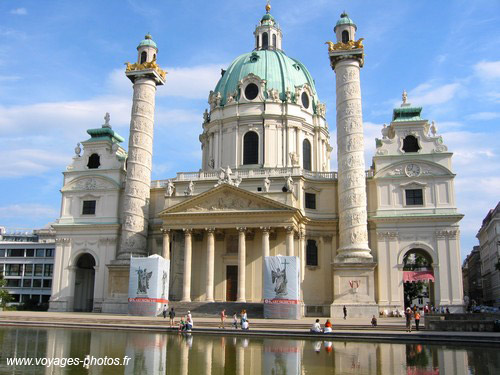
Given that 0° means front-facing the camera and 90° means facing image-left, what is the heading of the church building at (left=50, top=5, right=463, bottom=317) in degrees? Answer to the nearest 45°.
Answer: approximately 0°

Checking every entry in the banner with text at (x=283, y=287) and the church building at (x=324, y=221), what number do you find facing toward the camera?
2

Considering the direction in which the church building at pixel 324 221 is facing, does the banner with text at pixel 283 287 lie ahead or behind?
ahead

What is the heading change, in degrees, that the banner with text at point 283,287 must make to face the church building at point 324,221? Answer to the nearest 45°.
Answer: approximately 180°

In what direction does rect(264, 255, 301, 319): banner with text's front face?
toward the camera

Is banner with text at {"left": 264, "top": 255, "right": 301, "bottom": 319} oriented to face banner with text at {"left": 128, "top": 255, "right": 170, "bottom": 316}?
no

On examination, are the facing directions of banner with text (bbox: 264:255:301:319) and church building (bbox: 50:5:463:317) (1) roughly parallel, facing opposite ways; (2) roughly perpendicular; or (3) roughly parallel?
roughly parallel
